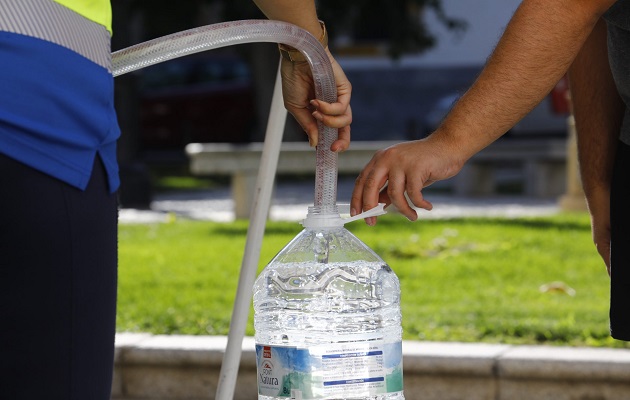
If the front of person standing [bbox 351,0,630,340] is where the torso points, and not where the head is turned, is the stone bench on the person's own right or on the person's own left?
on the person's own right

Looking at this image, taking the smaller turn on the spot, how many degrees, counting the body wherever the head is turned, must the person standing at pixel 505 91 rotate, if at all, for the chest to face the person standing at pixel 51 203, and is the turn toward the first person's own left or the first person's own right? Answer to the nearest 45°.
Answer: approximately 45° to the first person's own left

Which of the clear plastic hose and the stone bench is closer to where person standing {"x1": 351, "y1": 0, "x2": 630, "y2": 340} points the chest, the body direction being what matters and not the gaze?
the clear plastic hose

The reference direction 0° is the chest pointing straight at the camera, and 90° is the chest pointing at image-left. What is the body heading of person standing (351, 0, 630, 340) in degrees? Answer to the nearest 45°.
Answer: approximately 90°

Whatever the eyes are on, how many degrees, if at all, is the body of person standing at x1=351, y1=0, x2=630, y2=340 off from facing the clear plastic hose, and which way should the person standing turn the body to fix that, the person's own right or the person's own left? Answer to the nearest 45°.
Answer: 0° — they already face it
